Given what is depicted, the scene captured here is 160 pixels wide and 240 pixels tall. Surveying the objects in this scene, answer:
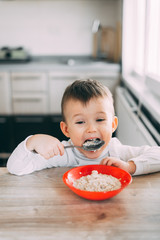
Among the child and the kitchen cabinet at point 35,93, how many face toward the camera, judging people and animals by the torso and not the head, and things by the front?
2

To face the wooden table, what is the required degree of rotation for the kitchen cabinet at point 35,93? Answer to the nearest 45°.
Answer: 0° — it already faces it

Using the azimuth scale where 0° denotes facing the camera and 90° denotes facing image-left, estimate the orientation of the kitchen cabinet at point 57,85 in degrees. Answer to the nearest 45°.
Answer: approximately 0°
